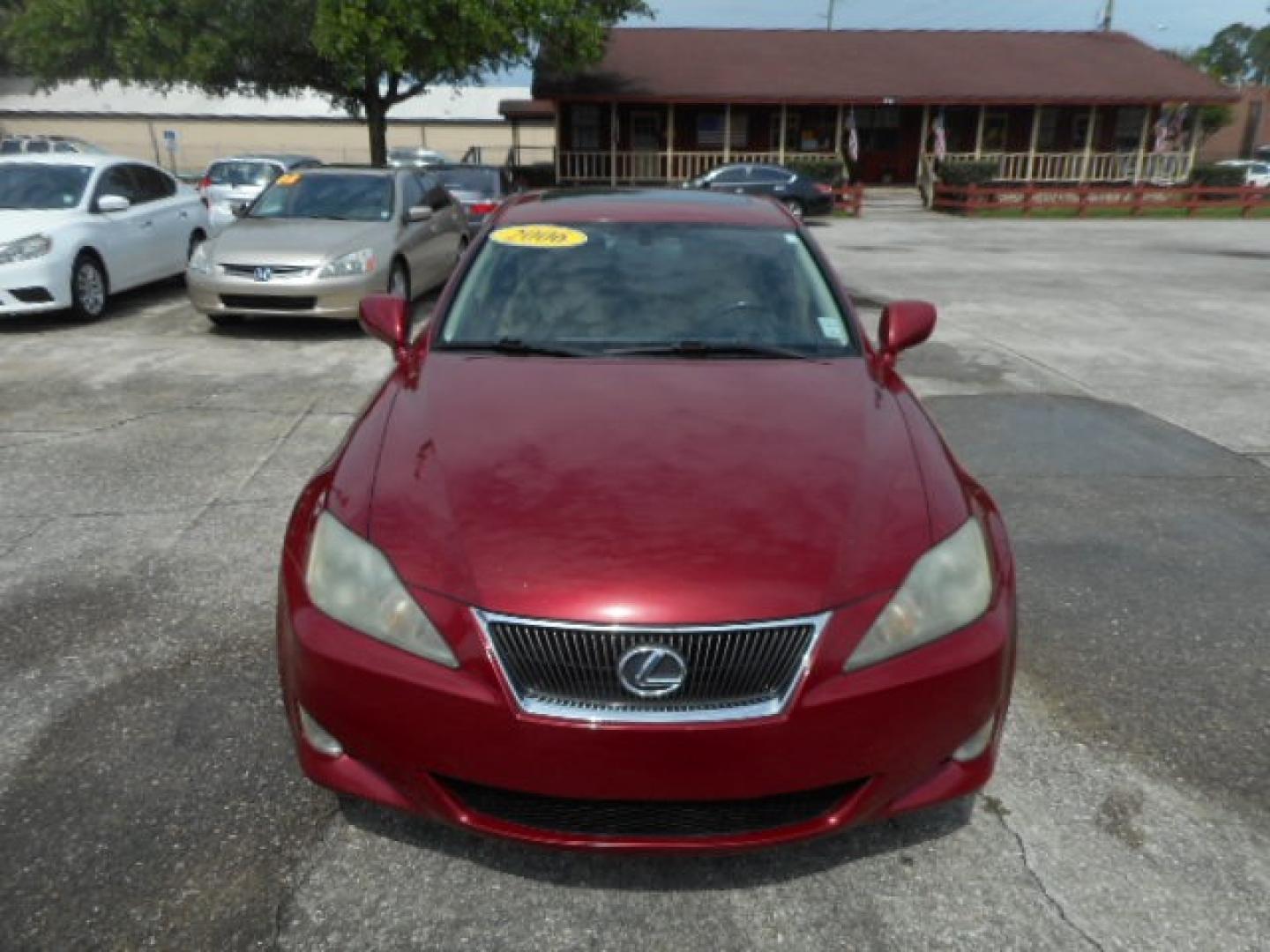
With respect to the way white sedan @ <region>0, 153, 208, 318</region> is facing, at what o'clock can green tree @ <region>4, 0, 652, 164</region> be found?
The green tree is roughly at 5 o'clock from the white sedan.

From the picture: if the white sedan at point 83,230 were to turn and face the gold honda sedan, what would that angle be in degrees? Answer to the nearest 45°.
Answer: approximately 90° to its left

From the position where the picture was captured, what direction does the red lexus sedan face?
facing the viewer

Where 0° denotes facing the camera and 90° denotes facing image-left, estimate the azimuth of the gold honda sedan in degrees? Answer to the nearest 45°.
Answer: approximately 45°

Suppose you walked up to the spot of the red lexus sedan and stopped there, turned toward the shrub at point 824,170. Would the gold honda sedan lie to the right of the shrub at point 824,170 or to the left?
left

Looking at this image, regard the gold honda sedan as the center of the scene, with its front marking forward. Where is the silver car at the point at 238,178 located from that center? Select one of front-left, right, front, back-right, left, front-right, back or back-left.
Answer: back-right

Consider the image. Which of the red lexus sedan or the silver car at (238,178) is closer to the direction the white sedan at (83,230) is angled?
the red lexus sedan

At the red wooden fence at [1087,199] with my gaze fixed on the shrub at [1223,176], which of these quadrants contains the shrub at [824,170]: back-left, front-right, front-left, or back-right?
back-left

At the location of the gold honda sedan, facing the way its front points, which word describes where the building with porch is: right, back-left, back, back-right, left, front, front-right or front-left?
back

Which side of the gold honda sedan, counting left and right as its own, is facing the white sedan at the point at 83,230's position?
right

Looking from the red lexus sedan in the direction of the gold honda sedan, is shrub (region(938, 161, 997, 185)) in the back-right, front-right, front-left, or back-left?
front-right

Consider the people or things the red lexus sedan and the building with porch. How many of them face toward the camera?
2

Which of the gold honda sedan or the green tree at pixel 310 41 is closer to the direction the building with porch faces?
the gold honda sedan

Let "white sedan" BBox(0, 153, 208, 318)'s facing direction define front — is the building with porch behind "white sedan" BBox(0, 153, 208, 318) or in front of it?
behind

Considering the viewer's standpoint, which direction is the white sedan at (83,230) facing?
facing the viewer and to the left of the viewer

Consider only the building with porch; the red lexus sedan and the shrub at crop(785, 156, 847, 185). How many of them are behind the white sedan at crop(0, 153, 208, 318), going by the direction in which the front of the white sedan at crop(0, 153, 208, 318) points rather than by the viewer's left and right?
2
